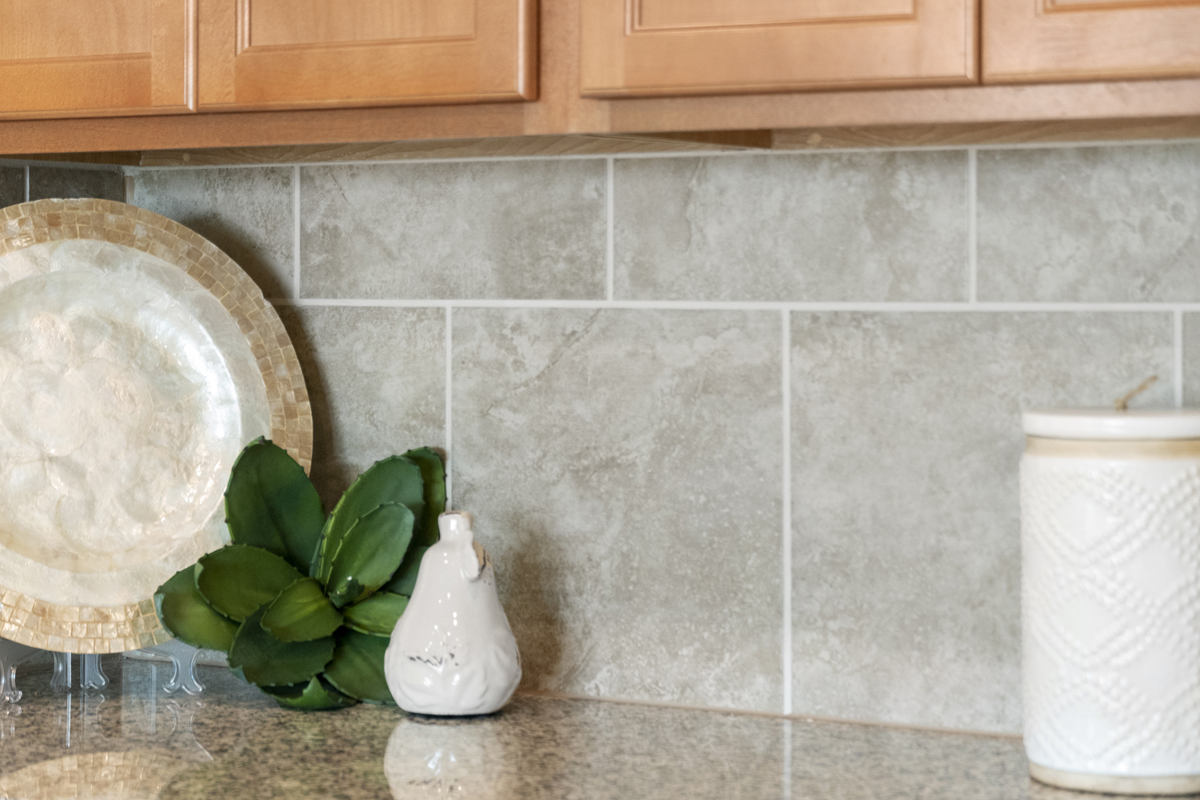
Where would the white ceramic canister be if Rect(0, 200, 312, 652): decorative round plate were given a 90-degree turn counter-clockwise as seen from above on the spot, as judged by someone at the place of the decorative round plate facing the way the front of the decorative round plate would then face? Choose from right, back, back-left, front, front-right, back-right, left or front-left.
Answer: front-right

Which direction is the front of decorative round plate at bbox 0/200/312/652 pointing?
toward the camera
